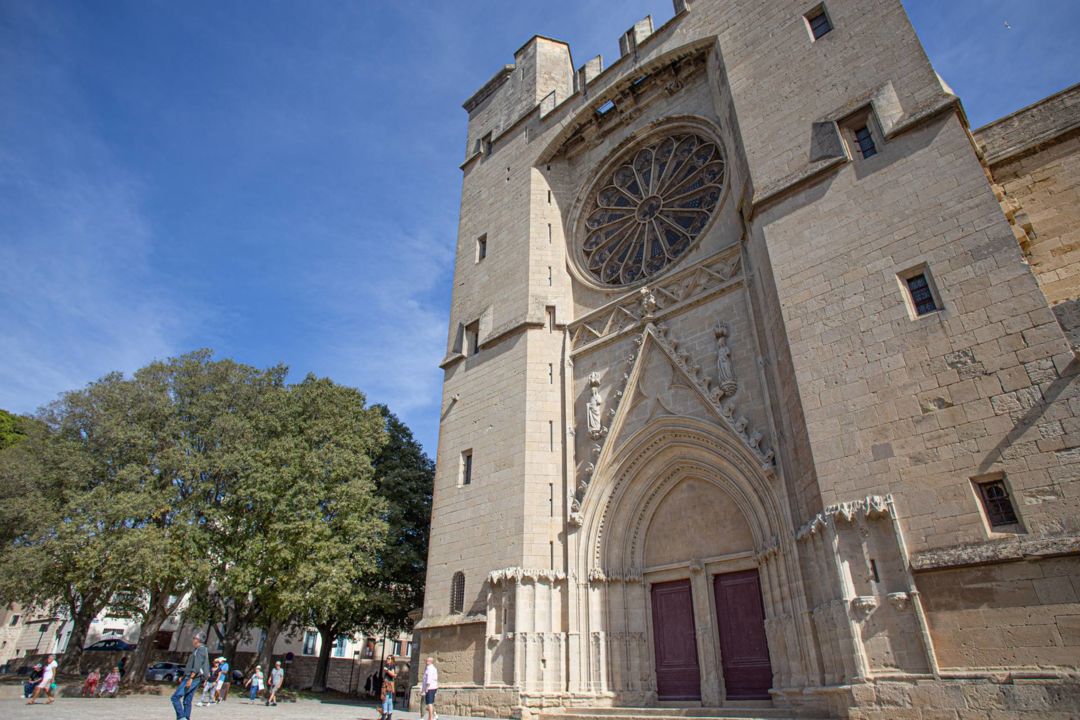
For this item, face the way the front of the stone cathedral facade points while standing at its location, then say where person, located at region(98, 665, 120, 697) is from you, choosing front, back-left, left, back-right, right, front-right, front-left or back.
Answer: front-right

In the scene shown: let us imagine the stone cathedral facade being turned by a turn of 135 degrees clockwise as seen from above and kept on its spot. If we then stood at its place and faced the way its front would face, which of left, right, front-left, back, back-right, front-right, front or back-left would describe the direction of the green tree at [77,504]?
left

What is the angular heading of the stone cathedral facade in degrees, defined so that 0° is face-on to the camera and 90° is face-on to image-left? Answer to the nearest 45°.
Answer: approximately 45°

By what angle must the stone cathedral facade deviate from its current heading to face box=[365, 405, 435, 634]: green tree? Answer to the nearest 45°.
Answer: approximately 90° to its right
